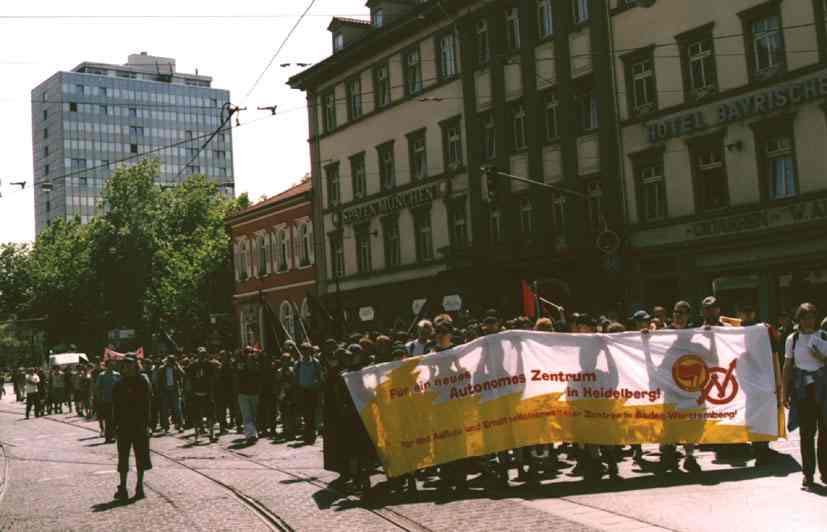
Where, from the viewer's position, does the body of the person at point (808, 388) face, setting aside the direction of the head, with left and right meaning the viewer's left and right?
facing the viewer

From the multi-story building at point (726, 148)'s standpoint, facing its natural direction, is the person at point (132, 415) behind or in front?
in front

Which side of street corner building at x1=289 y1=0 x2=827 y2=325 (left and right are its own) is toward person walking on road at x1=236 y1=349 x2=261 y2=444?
front

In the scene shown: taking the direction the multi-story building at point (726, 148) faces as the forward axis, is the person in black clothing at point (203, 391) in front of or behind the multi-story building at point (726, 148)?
in front

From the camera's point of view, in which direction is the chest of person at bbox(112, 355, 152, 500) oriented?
toward the camera

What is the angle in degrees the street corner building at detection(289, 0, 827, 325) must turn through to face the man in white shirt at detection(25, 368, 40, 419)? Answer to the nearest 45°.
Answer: approximately 45° to its right

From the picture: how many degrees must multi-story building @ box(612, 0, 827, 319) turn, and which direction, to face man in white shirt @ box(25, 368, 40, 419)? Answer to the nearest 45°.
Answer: approximately 45° to its right

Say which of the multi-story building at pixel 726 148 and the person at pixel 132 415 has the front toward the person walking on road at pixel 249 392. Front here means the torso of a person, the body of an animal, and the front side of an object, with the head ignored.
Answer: the multi-story building

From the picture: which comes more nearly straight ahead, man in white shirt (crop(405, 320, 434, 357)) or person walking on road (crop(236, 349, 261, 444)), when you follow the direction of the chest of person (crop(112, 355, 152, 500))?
the man in white shirt

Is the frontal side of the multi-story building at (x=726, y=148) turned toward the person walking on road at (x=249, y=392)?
yes

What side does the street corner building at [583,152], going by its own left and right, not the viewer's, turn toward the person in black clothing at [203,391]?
front
